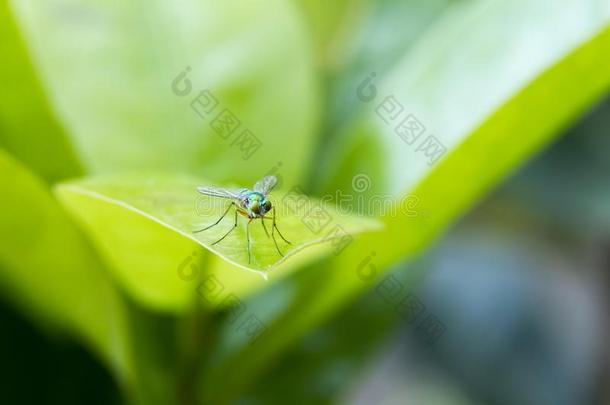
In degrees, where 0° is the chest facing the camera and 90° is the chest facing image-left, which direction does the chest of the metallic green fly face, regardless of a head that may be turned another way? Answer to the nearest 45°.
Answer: approximately 315°
